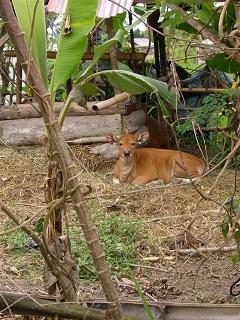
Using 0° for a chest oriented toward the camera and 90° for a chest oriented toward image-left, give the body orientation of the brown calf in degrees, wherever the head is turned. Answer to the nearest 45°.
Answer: approximately 45°

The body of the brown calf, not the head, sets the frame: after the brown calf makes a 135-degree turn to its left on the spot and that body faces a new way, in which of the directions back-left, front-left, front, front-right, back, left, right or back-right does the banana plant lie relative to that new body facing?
right

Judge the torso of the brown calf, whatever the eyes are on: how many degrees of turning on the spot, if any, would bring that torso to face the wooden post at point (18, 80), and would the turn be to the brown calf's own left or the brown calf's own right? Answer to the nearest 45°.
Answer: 0° — it already faces it

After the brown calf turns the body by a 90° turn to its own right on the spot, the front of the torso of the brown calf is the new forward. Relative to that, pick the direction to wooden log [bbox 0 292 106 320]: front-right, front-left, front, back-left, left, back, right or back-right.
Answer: back-left

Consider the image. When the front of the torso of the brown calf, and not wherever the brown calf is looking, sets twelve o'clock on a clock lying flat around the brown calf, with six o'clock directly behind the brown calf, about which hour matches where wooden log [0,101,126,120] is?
The wooden log is roughly at 2 o'clock from the brown calf.
